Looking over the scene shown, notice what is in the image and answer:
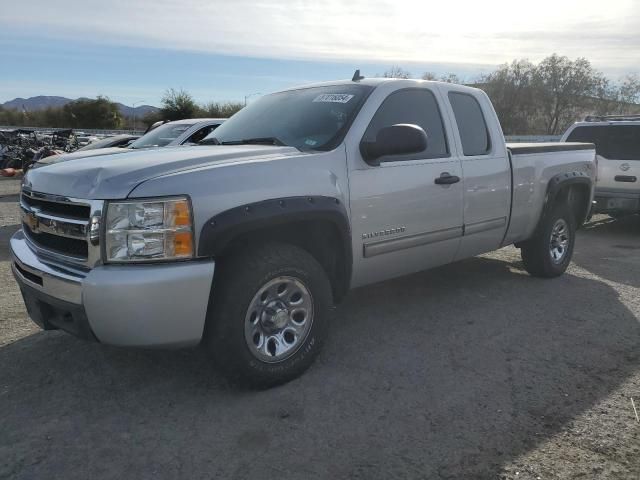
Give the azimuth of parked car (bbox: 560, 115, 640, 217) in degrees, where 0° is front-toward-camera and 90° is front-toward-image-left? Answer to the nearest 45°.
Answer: approximately 180°

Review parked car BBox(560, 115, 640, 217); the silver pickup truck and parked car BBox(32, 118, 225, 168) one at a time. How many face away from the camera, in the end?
1

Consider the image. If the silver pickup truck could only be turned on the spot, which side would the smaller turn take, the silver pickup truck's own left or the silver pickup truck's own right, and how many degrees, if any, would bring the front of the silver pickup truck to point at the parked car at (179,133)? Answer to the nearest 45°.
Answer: approximately 135° to the silver pickup truck's own right

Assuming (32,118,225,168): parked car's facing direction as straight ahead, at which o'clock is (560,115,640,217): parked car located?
(560,115,640,217): parked car is roughly at 8 o'clock from (32,118,225,168): parked car.

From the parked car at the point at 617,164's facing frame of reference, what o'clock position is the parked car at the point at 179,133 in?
the parked car at the point at 179,133 is roughly at 8 o'clock from the parked car at the point at 617,164.

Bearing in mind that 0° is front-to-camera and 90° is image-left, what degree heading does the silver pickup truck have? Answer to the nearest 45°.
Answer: approximately 45°

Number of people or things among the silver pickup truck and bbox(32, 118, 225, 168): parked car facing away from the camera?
0

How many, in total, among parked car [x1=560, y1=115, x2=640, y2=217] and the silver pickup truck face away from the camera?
1

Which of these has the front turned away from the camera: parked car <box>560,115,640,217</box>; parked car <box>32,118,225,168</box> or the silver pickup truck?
parked car <box>560,115,640,217</box>

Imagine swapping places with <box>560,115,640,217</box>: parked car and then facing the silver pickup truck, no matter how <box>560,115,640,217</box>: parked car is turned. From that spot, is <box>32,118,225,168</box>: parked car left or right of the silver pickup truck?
right

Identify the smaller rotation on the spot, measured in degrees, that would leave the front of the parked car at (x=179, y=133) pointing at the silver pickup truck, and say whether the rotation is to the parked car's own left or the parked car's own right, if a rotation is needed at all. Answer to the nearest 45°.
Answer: approximately 45° to the parked car's own left

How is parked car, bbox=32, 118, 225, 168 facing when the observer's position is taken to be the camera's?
facing the viewer and to the left of the viewer

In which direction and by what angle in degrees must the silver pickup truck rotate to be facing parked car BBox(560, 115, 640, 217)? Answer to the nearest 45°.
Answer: approximately 180°

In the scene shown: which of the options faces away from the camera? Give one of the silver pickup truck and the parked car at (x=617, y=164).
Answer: the parked car

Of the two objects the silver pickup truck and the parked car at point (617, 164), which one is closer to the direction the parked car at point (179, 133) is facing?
the silver pickup truck
